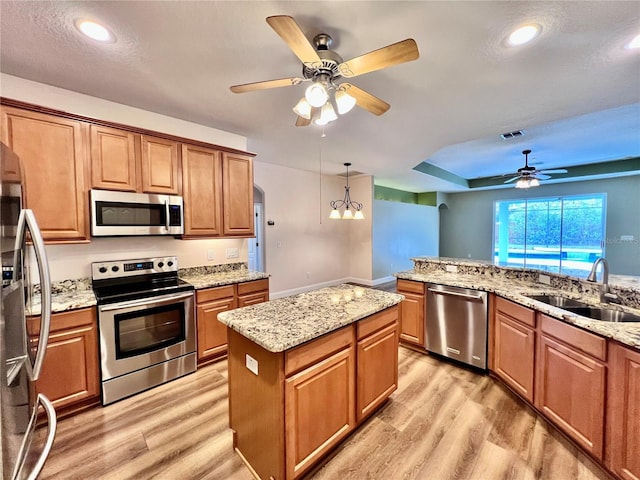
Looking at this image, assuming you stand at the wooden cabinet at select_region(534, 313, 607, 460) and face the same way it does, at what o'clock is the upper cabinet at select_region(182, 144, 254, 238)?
The upper cabinet is roughly at 1 o'clock from the wooden cabinet.

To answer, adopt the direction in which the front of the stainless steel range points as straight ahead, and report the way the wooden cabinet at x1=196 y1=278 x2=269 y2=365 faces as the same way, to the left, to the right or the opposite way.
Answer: the same way

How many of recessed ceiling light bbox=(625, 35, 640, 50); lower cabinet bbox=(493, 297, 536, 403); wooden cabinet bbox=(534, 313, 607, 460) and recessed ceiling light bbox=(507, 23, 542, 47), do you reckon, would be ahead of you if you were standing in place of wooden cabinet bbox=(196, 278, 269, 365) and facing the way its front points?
4

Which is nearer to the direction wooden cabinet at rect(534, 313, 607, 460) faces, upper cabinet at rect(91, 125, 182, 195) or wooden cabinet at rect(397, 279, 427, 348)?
the upper cabinet

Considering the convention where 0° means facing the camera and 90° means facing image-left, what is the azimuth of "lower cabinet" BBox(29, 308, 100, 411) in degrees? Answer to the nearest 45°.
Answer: approximately 315°

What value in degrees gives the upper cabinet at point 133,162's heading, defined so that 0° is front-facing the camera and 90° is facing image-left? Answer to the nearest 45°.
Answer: approximately 315°

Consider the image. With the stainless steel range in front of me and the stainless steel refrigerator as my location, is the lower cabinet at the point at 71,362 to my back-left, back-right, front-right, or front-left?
front-left

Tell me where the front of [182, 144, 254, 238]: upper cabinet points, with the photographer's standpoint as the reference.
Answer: facing the viewer and to the right of the viewer

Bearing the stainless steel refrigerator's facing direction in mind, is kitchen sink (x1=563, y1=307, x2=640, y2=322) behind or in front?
in front

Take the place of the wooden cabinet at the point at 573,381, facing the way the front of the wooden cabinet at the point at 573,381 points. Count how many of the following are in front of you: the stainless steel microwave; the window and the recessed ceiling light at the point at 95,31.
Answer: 2

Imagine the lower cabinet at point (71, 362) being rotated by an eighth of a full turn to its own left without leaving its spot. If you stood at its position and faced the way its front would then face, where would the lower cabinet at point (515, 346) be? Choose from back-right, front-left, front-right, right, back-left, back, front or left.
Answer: front-right

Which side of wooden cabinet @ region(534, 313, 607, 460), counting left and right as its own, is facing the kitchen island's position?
front

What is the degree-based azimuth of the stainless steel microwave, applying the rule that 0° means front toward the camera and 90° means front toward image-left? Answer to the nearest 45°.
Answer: approximately 315°

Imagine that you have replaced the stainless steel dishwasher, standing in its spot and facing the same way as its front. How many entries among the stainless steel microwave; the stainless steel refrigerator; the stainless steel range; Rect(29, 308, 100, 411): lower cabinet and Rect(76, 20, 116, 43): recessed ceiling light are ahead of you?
5

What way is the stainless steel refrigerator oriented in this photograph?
to the viewer's right
